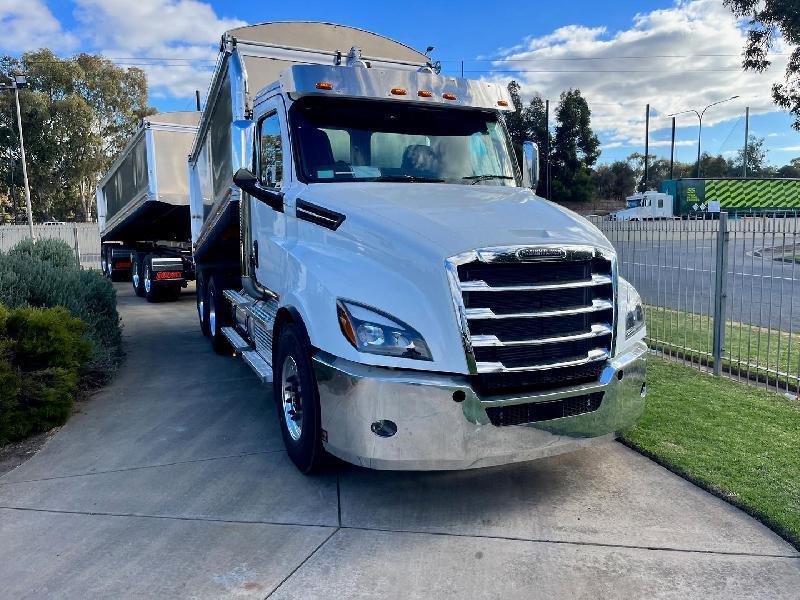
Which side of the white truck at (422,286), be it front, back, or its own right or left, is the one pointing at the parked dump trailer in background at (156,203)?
back

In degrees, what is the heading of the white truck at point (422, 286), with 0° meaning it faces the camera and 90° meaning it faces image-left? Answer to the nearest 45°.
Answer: approximately 315°

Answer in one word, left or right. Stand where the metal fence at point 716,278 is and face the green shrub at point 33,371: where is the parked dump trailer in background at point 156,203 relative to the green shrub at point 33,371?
right

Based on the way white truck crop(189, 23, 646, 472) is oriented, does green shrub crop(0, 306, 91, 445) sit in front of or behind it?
in front

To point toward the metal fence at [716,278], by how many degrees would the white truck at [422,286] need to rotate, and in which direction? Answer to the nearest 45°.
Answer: approximately 90° to its left

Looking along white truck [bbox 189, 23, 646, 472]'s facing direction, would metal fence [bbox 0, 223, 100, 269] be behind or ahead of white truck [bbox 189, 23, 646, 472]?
behind
